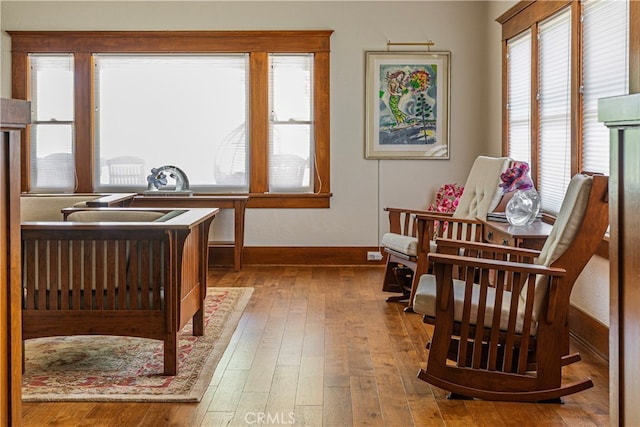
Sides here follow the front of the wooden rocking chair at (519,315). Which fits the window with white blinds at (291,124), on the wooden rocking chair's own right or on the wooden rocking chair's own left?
on the wooden rocking chair's own right

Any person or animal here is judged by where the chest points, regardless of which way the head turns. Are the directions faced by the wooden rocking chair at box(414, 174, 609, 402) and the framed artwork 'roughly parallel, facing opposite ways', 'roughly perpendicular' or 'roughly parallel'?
roughly perpendicular

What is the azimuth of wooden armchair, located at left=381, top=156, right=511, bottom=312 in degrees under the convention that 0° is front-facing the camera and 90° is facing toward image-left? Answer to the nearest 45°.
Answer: approximately 45°

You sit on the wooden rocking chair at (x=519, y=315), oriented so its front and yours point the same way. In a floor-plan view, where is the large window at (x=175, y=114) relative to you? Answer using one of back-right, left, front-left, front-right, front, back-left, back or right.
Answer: front-right

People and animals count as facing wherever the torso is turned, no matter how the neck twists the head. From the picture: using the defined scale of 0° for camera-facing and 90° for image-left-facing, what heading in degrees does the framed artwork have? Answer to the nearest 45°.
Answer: approximately 0°

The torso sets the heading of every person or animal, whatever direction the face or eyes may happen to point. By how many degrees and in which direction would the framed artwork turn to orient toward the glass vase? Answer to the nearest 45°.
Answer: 0° — it already faces it

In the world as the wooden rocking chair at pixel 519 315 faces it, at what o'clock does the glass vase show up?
The glass vase is roughly at 3 o'clock from the wooden rocking chair.

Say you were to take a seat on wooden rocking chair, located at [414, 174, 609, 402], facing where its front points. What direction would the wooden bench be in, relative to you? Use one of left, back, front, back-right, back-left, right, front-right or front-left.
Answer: front

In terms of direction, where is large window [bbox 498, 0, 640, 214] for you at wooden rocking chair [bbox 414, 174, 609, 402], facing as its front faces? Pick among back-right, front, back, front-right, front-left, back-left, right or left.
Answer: right

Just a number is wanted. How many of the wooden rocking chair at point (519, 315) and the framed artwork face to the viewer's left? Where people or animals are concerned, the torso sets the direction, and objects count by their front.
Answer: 1

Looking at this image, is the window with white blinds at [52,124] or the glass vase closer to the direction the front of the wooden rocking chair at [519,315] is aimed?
the window with white blinds

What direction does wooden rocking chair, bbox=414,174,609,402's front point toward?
to the viewer's left

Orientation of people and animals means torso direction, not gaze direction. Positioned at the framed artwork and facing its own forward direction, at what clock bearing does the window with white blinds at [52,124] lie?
The window with white blinds is roughly at 3 o'clock from the framed artwork.

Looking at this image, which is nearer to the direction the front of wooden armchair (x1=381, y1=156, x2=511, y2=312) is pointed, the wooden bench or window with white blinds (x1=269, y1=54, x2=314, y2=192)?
the wooden bench
